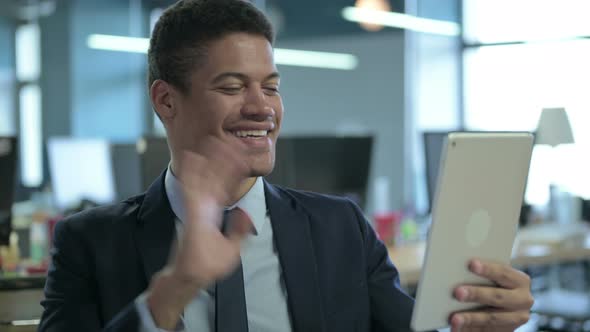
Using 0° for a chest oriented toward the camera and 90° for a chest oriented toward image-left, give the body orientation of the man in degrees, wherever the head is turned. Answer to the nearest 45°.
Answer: approximately 315°

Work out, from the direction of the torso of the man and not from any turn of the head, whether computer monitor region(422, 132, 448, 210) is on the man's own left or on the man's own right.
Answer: on the man's own left

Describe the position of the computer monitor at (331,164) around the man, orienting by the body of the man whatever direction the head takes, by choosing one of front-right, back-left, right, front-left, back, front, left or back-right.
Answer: back-left

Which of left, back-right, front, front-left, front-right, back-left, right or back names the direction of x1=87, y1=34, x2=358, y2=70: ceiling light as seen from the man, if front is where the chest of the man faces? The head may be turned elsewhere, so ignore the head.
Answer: back-left

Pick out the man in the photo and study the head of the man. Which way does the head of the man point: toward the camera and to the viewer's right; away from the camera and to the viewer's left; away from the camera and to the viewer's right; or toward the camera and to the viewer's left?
toward the camera and to the viewer's right

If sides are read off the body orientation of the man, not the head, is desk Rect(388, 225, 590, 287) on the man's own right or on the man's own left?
on the man's own left

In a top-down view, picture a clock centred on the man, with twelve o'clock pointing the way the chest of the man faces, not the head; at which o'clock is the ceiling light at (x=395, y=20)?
The ceiling light is roughly at 8 o'clock from the man.
